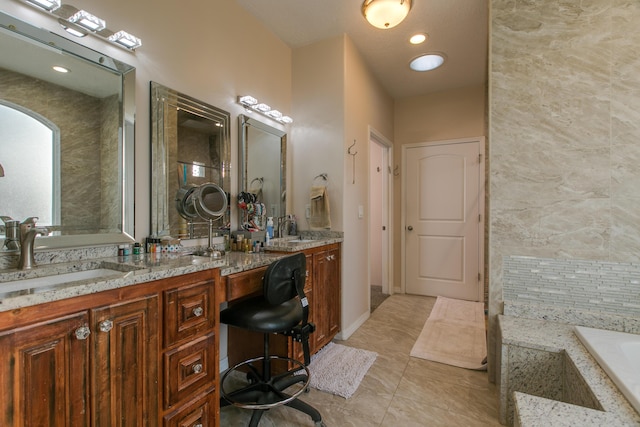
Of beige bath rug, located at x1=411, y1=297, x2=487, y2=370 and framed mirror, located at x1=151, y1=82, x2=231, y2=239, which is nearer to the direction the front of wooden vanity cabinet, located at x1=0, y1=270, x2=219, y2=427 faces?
the beige bath rug

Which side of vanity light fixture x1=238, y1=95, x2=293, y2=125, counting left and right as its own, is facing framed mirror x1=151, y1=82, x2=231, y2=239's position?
right

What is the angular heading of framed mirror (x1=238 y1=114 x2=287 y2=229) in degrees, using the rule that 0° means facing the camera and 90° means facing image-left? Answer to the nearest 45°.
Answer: approximately 315°

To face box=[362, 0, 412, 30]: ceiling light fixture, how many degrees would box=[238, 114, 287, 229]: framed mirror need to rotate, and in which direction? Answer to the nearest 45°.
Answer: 0° — it already faces it

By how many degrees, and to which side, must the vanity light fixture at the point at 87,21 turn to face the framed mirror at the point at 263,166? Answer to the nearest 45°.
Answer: approximately 90° to its left

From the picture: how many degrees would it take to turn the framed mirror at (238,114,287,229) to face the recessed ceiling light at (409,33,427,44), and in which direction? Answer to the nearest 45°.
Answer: approximately 45° to its left

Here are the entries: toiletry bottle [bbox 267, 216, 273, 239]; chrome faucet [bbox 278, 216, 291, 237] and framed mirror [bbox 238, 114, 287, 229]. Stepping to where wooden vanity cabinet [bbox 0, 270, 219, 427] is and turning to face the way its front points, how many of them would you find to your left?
3
